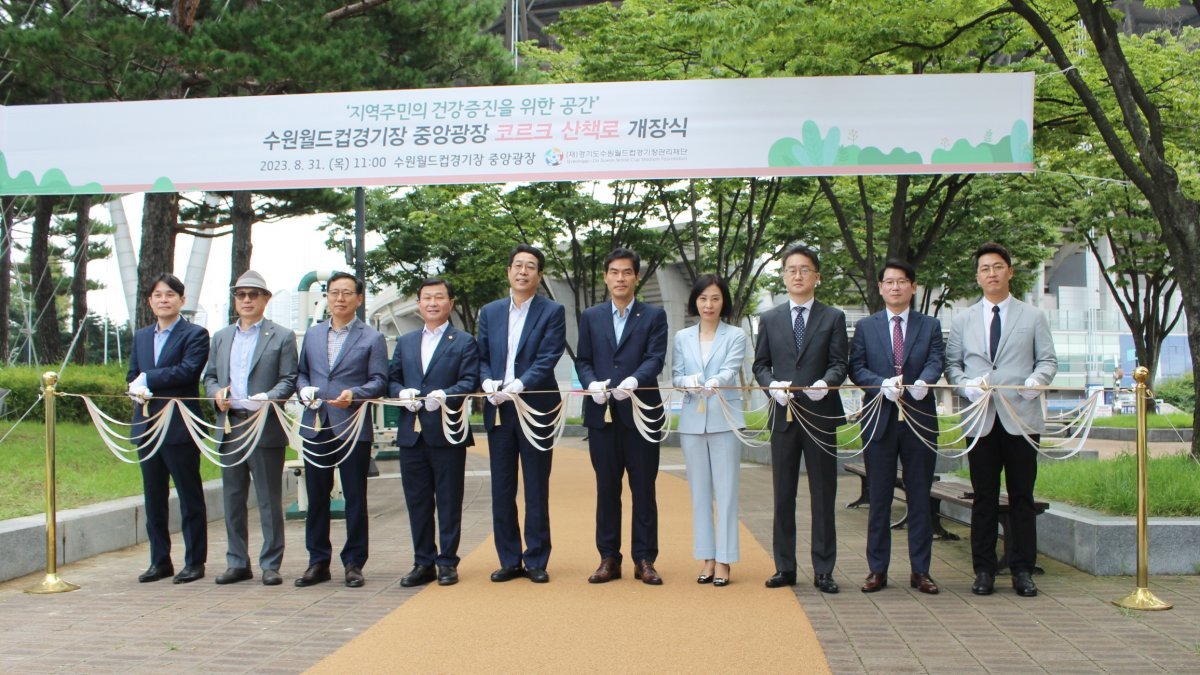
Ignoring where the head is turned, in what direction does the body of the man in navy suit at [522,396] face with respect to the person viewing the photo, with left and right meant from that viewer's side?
facing the viewer

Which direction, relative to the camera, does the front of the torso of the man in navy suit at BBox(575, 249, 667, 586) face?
toward the camera

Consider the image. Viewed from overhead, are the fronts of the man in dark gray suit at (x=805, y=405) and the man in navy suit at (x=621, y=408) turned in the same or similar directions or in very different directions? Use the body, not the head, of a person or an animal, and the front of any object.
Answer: same or similar directions

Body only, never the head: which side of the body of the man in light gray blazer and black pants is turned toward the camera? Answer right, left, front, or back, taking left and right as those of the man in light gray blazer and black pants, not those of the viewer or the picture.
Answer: front

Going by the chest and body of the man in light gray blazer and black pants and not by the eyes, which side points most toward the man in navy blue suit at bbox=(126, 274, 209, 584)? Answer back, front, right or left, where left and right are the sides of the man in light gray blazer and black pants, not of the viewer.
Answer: right

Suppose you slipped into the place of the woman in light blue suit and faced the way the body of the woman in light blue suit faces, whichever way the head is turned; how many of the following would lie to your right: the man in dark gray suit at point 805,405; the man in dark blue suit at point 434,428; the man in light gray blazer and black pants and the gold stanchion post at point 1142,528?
1

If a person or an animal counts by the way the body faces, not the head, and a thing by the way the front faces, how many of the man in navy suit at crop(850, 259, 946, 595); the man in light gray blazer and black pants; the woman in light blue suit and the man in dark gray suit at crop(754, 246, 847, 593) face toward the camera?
4

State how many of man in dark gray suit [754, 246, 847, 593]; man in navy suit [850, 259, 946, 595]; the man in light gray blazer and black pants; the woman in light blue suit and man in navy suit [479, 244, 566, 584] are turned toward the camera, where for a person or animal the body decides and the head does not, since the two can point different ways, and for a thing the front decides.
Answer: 5

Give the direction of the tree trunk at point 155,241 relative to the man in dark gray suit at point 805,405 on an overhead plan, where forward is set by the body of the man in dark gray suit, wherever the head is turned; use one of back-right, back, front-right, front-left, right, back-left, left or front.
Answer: back-right

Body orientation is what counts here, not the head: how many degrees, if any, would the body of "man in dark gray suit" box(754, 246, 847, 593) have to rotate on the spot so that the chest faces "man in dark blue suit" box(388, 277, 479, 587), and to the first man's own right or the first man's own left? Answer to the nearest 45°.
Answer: approximately 90° to the first man's own right

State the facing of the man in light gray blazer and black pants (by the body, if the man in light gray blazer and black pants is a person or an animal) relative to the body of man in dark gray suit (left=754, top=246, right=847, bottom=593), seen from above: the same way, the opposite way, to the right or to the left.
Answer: the same way

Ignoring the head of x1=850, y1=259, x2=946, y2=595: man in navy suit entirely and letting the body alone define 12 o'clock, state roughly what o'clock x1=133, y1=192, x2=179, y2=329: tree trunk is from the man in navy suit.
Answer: The tree trunk is roughly at 4 o'clock from the man in navy suit.

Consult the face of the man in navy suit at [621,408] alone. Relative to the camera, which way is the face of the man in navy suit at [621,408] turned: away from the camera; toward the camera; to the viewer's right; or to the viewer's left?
toward the camera

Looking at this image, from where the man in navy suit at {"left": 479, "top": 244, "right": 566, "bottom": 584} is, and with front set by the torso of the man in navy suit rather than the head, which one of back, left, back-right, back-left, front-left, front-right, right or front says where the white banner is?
back
